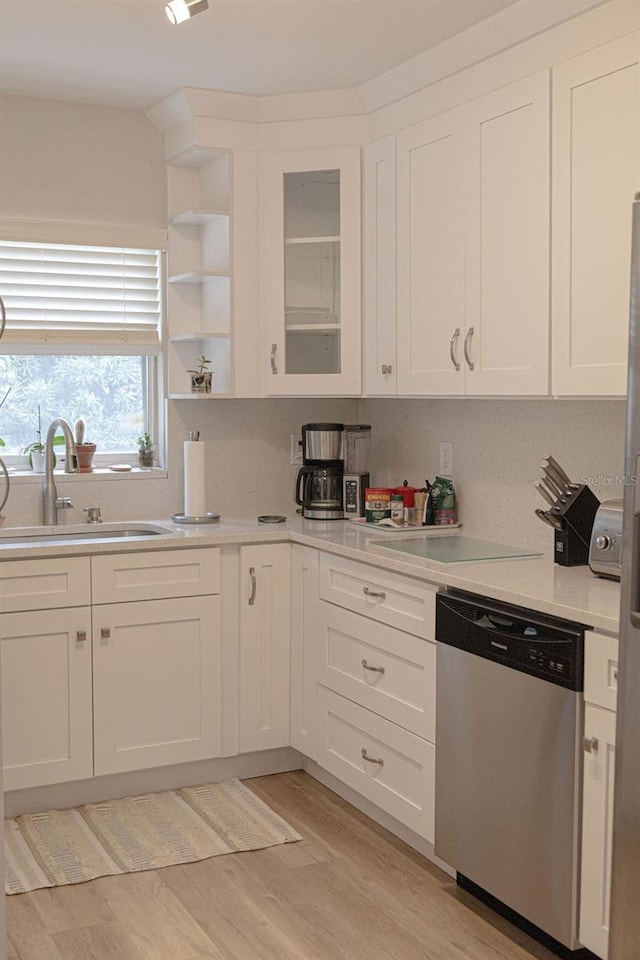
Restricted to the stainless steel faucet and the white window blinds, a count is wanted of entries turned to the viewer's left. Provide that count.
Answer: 0

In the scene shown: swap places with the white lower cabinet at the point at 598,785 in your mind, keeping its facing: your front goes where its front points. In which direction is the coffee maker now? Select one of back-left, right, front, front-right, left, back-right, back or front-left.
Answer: right

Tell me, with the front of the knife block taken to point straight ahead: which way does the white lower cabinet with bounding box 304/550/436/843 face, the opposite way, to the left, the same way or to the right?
the same way

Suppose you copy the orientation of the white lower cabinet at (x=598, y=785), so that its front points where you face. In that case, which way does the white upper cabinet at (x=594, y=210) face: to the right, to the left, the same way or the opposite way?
the same way

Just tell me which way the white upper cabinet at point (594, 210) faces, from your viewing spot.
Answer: facing the viewer and to the left of the viewer

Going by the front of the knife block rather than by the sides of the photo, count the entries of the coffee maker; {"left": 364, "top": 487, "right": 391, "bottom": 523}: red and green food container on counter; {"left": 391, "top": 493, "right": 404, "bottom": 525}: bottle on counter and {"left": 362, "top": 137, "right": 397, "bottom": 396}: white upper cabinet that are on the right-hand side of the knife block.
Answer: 4

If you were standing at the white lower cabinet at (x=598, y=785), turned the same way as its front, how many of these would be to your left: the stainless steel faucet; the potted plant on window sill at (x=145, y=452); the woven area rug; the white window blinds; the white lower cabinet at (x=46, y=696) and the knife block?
0

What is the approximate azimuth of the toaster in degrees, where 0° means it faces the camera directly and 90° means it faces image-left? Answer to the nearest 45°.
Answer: approximately 45°

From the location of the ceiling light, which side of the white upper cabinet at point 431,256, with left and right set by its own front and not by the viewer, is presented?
front

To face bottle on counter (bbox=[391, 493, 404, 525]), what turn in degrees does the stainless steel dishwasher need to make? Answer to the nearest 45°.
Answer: approximately 135° to its right

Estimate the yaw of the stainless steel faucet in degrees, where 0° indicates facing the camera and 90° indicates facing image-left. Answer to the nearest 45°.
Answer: approximately 315°

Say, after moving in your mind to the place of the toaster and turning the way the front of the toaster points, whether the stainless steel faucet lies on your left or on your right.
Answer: on your right

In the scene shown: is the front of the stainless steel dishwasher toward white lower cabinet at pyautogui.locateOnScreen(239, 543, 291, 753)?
no

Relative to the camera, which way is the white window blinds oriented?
toward the camera

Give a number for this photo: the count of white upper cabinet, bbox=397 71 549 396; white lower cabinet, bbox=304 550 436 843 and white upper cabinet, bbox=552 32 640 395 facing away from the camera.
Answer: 0
